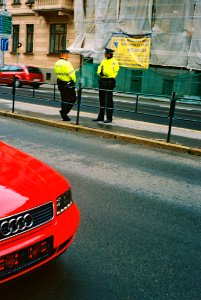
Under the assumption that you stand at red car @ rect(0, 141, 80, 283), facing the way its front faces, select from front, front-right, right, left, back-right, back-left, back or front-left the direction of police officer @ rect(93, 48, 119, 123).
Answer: back-left

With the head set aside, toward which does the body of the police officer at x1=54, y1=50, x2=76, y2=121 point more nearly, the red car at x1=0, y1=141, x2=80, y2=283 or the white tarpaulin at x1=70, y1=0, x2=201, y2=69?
the white tarpaulin

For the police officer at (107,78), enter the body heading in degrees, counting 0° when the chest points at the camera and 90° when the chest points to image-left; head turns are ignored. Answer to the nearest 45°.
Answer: approximately 45°

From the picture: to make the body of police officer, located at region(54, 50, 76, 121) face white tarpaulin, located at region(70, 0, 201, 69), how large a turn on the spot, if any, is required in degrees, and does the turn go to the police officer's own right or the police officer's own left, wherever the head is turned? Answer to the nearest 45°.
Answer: approximately 45° to the police officer's own left

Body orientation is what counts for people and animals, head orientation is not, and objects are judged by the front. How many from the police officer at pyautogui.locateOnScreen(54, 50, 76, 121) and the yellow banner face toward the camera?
1

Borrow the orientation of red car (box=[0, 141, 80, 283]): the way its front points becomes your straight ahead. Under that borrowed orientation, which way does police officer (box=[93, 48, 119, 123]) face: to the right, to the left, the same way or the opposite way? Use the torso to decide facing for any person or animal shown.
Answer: to the right

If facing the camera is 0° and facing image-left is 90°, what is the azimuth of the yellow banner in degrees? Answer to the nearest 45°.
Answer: approximately 0°

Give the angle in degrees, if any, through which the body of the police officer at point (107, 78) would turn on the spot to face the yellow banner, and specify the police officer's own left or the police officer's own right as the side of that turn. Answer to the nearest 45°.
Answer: approximately 135° to the police officer's own right

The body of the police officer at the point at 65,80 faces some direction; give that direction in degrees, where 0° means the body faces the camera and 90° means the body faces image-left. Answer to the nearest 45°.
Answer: approximately 225°

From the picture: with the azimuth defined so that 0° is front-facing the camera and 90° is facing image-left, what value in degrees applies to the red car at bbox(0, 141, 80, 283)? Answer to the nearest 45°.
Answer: approximately 315°

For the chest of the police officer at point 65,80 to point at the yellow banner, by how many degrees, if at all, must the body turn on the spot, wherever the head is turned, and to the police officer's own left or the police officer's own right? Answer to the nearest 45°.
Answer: approximately 45° to the police officer's own left
